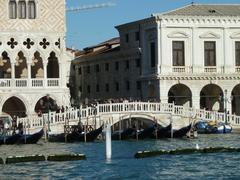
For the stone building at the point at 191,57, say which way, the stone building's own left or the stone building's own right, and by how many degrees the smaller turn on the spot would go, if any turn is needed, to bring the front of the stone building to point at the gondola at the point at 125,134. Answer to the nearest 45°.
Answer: approximately 45° to the stone building's own right

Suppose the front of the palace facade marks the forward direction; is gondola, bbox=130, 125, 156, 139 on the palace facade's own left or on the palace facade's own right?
on the palace facade's own left

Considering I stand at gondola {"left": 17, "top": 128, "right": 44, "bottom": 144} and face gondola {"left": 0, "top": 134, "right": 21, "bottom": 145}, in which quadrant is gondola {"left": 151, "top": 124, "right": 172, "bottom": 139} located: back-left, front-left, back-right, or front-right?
back-right

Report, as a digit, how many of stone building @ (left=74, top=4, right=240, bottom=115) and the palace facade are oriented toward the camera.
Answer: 2

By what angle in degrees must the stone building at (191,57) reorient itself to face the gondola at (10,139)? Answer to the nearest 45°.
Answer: approximately 45° to its right

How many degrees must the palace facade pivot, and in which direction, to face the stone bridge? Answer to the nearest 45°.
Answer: approximately 90° to its left

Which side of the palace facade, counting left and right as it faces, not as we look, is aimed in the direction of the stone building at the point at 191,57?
left

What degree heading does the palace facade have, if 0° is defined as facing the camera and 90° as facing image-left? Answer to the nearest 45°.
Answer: approximately 0°
